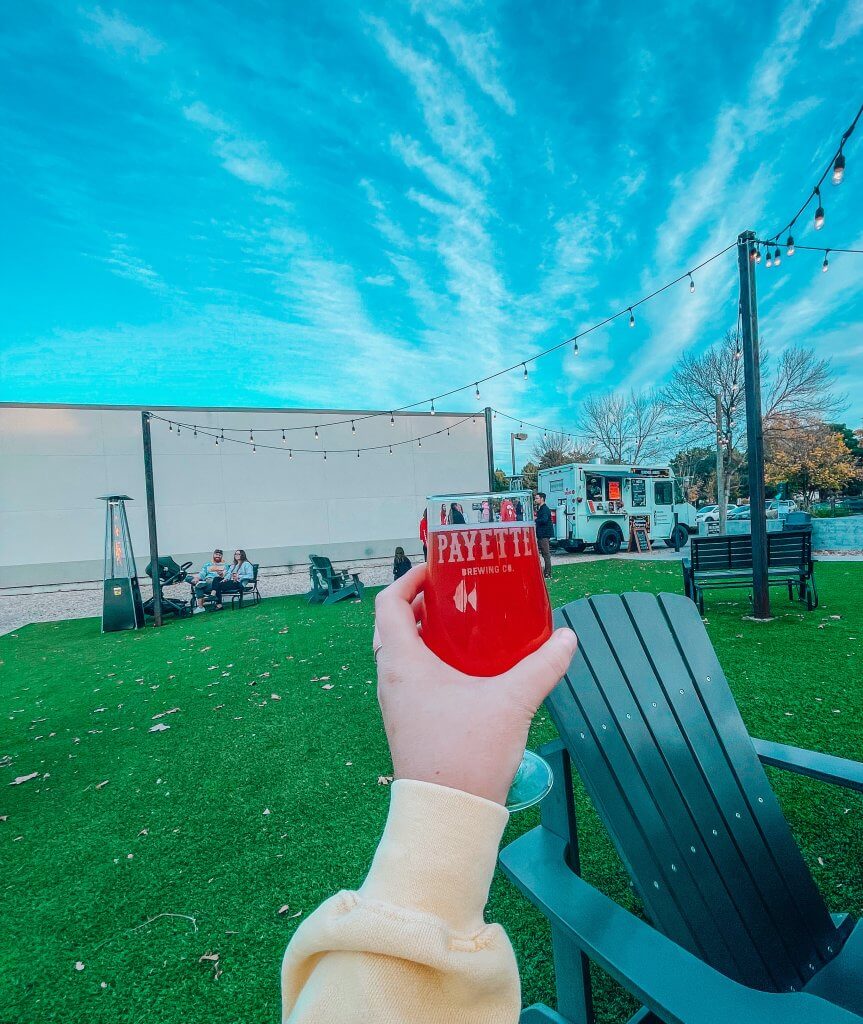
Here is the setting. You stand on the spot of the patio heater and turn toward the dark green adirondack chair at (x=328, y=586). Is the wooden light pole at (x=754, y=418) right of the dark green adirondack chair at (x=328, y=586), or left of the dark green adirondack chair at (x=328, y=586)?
right

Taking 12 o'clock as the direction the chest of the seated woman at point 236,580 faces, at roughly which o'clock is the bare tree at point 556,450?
The bare tree is roughly at 6 o'clock from the seated woman.

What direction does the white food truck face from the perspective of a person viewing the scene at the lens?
facing away from the viewer and to the right of the viewer

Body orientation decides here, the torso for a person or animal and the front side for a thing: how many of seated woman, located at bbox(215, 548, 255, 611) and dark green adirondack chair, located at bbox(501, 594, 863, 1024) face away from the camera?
0

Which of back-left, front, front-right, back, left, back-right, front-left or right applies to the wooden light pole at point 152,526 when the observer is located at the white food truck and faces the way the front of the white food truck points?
back

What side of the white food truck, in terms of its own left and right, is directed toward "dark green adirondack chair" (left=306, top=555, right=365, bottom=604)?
back

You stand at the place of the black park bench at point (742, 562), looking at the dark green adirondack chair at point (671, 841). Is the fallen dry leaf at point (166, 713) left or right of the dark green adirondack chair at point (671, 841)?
right

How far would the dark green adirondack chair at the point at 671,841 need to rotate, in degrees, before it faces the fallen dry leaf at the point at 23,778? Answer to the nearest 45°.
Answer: approximately 135° to its right

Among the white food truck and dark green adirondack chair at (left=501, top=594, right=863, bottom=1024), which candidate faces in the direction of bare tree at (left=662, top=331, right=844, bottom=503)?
the white food truck

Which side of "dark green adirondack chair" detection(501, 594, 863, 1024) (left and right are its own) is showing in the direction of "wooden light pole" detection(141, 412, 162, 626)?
back

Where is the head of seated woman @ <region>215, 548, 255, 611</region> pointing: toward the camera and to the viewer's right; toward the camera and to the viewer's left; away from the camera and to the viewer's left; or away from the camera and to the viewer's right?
toward the camera and to the viewer's left

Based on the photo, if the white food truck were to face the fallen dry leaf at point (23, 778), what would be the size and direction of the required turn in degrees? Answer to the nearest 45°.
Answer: approximately 135° to its right

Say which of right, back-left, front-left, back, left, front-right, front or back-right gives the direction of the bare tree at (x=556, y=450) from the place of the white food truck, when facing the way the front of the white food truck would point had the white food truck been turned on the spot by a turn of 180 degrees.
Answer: back-right
